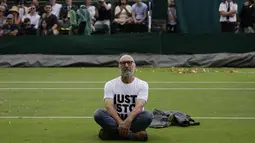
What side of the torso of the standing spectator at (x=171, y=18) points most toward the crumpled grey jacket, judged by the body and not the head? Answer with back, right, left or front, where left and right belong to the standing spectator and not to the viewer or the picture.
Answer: front

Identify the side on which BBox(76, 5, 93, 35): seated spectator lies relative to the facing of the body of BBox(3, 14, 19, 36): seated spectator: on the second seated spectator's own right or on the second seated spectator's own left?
on the second seated spectator's own left

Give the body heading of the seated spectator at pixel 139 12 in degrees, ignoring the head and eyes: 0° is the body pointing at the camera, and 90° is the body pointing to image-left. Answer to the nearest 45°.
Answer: approximately 0°

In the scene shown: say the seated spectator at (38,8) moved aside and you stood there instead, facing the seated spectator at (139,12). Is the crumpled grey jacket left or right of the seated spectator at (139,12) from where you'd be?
right

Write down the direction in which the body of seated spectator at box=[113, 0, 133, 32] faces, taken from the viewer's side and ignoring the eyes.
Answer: toward the camera

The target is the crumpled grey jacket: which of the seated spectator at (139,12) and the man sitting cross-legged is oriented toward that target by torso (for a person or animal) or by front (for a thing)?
the seated spectator

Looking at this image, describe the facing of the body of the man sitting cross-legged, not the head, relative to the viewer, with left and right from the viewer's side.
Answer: facing the viewer

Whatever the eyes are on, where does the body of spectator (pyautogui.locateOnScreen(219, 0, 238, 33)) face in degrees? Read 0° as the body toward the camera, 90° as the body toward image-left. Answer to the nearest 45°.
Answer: approximately 0°

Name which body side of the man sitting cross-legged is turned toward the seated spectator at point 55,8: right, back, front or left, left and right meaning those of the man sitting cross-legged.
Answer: back

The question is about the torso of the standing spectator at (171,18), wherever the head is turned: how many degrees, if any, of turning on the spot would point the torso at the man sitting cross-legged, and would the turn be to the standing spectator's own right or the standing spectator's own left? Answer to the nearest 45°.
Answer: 0° — they already face them

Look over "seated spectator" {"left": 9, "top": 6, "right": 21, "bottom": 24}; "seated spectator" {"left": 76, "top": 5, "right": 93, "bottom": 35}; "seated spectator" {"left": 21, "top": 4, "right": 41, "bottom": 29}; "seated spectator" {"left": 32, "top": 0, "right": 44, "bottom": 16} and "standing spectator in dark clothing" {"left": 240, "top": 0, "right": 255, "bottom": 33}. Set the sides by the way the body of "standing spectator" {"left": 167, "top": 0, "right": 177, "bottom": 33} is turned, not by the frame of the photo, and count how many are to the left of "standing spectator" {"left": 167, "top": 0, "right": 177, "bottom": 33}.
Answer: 1

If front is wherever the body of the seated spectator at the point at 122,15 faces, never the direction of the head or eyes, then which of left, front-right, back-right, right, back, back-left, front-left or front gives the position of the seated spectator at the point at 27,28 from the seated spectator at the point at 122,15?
right

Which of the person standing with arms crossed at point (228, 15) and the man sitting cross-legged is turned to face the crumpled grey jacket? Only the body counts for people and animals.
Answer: the person standing with arms crossed

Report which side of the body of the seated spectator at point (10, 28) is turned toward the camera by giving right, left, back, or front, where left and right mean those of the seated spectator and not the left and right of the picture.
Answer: front

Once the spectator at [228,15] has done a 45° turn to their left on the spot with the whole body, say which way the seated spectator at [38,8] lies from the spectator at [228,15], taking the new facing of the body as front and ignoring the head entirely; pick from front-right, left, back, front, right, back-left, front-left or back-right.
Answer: back-right
